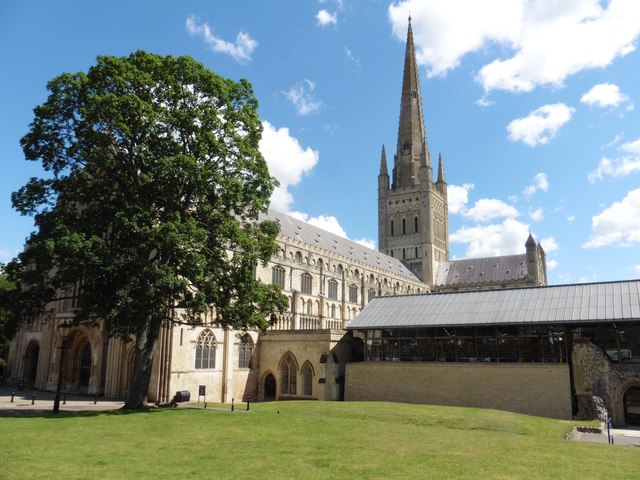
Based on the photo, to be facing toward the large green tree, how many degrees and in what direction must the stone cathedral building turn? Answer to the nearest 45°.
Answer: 0° — it already faces it

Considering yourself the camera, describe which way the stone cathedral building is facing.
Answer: facing the viewer and to the left of the viewer
